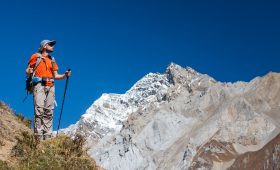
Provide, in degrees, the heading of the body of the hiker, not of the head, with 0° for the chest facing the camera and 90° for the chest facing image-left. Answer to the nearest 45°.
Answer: approximately 315°
